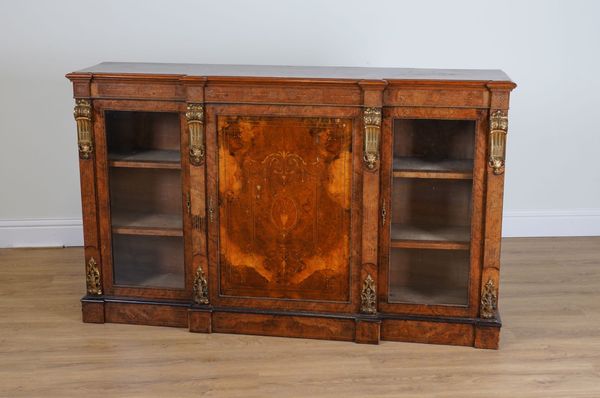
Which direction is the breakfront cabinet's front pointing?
toward the camera
